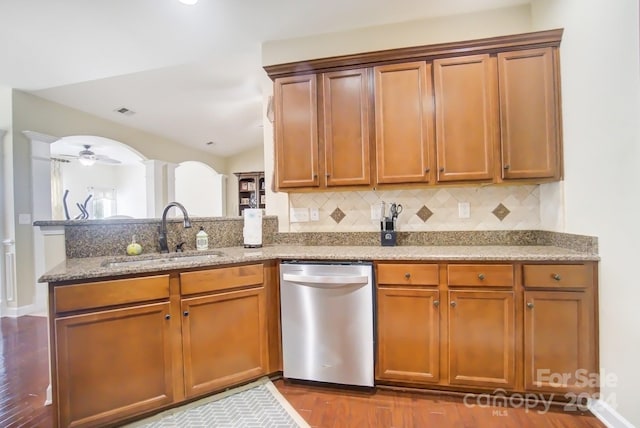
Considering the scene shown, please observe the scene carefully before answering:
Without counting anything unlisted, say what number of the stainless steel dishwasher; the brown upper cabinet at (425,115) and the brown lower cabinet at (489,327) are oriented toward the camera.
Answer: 3

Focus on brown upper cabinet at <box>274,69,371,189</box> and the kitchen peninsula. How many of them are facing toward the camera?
2

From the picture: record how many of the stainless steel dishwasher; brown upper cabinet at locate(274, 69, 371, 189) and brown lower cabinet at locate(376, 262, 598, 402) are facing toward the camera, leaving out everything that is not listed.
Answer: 3

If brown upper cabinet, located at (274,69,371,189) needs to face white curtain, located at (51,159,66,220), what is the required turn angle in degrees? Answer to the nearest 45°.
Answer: approximately 135° to its right

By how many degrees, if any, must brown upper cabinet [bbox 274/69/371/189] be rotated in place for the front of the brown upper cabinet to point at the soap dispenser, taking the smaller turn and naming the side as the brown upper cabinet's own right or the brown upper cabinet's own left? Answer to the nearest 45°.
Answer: approximately 90° to the brown upper cabinet's own right

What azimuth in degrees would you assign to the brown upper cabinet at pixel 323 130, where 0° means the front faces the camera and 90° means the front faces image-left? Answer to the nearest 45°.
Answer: approximately 0°

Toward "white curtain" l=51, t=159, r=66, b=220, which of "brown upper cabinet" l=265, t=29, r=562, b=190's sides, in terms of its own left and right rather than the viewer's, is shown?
right
